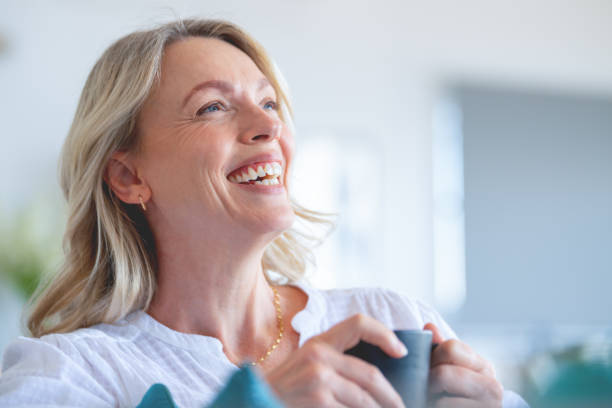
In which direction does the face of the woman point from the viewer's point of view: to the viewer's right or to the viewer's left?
to the viewer's right

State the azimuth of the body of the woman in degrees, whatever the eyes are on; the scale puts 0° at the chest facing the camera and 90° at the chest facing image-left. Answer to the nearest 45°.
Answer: approximately 315°
